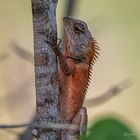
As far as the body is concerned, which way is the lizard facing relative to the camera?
to the viewer's left
